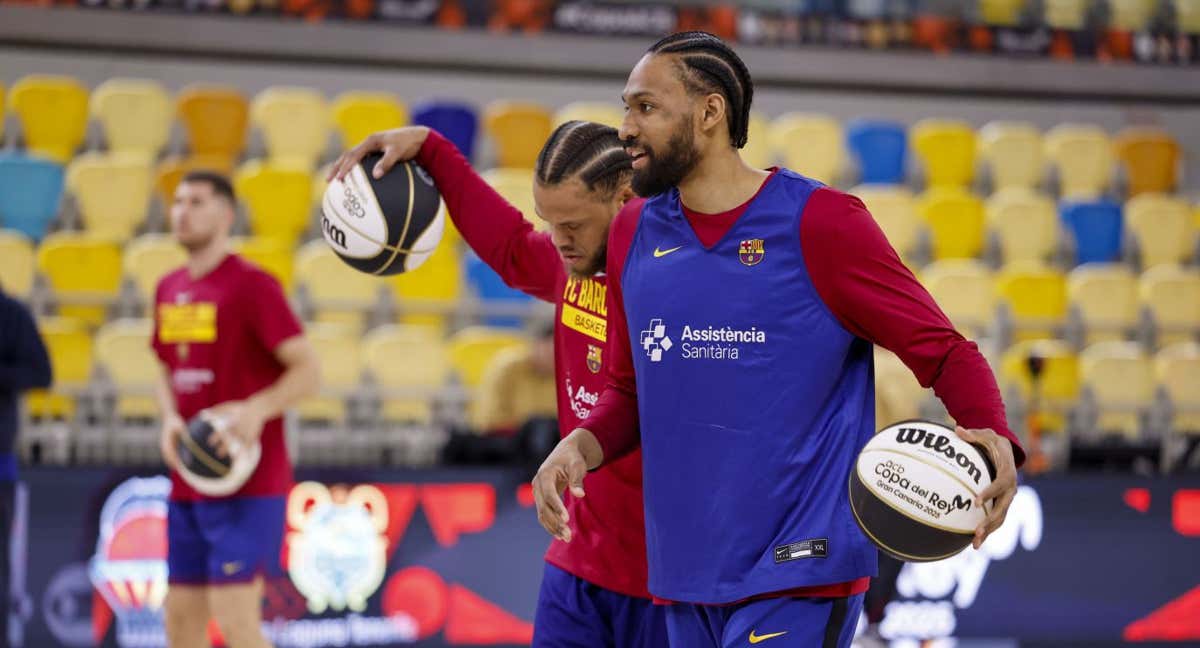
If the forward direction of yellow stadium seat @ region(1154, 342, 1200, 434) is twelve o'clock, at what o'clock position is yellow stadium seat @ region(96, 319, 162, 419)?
yellow stadium seat @ region(96, 319, 162, 419) is roughly at 2 o'clock from yellow stadium seat @ region(1154, 342, 1200, 434).

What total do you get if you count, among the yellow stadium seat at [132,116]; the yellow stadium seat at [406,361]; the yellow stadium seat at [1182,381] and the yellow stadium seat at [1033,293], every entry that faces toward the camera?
4

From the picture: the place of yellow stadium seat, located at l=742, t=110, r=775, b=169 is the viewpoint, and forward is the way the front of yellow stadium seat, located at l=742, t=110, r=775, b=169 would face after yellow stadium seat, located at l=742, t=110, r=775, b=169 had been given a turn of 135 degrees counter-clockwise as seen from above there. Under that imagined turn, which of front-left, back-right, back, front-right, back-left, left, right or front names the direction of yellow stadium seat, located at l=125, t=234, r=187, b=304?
back

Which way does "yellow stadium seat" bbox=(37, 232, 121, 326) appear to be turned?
toward the camera

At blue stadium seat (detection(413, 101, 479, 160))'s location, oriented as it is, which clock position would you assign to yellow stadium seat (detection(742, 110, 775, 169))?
The yellow stadium seat is roughly at 9 o'clock from the blue stadium seat.

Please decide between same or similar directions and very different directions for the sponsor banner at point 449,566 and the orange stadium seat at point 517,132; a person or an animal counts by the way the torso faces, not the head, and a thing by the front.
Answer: same or similar directions

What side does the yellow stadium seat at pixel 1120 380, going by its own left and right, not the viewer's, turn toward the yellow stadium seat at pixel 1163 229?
back

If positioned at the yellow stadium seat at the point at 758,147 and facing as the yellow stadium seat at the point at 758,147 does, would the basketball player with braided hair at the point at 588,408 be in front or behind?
in front

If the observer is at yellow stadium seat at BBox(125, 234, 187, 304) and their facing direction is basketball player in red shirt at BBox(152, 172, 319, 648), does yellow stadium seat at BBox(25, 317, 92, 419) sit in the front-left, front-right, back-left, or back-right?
front-right

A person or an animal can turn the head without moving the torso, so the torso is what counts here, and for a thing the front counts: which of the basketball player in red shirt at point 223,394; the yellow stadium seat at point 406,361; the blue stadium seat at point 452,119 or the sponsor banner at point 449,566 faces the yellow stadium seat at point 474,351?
the blue stadium seat

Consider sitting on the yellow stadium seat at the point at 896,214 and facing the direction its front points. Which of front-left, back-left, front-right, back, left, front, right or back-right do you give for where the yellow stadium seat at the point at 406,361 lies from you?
front-right

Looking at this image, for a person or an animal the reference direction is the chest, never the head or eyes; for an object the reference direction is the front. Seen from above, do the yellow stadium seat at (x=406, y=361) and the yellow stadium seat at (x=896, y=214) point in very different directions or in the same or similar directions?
same or similar directions

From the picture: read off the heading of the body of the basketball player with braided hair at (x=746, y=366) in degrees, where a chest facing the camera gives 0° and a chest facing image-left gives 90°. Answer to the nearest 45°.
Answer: approximately 45°

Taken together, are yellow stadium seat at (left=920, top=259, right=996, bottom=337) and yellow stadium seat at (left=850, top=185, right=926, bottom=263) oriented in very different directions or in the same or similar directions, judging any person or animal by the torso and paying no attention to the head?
same or similar directions

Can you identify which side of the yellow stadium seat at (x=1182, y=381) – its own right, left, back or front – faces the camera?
front

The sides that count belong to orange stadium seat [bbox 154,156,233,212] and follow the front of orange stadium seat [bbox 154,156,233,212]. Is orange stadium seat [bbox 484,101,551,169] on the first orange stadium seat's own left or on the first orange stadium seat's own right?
on the first orange stadium seat's own left

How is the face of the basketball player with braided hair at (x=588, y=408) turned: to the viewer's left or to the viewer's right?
to the viewer's left
